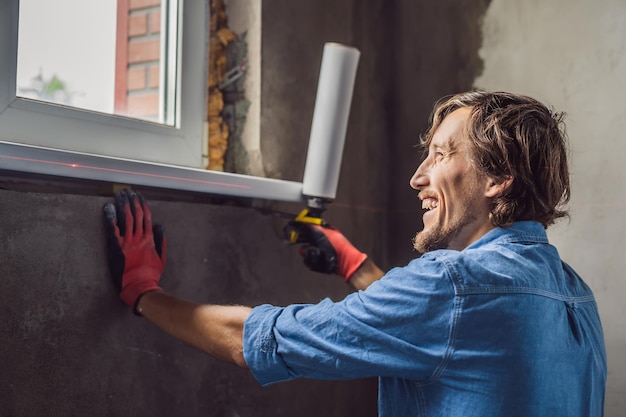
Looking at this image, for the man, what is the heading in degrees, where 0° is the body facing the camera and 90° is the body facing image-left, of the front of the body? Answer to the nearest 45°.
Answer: approximately 135°
